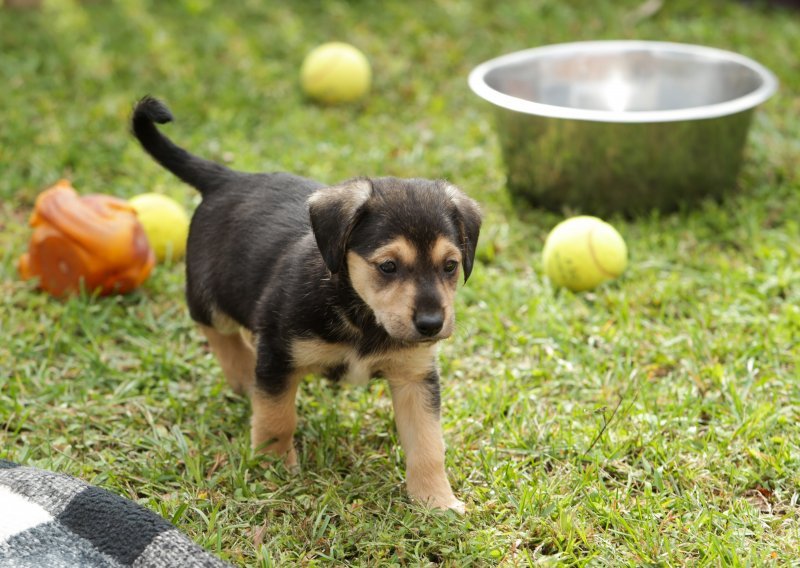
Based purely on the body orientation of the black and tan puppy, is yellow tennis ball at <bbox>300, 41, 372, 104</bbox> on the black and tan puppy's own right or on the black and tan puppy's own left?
on the black and tan puppy's own left

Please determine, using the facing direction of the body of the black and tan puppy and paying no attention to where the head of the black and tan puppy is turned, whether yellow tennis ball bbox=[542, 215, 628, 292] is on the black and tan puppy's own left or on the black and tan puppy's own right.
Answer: on the black and tan puppy's own left

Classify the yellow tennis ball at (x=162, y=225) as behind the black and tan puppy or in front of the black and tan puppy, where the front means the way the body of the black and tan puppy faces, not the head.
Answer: behind

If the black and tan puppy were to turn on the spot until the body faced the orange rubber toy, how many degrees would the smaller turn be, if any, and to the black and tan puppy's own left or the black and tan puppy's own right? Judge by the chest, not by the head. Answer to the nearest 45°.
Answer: approximately 180°

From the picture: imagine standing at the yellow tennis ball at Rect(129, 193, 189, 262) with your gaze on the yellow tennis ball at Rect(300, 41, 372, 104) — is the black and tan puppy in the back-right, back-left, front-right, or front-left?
back-right

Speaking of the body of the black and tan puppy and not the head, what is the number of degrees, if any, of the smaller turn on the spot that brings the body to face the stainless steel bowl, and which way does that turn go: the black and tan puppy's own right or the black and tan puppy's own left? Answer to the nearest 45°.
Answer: approximately 90° to the black and tan puppy's own left

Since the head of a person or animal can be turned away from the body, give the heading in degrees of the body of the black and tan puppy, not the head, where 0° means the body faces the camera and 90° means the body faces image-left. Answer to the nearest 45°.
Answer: approximately 315°
